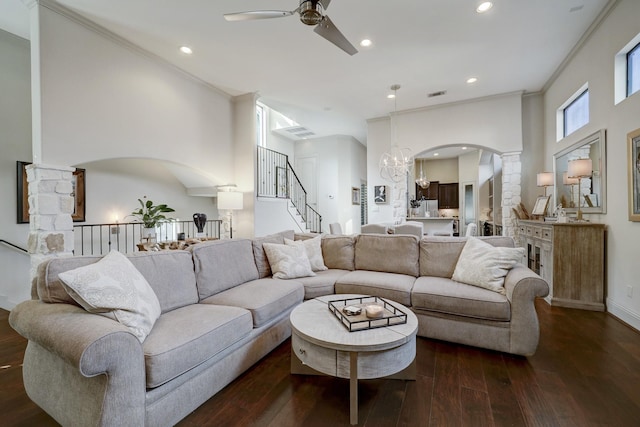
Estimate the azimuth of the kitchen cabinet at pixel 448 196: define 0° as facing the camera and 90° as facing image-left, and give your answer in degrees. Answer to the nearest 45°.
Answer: approximately 0°

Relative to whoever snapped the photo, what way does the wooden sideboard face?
facing to the left of the viewer

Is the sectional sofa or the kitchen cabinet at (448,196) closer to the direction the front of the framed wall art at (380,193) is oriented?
the sectional sofa

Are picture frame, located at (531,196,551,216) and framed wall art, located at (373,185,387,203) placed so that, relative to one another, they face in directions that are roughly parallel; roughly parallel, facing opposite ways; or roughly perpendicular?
roughly perpendicular

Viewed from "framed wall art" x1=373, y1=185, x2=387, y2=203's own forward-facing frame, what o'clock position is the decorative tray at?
The decorative tray is roughly at 12 o'clock from the framed wall art.

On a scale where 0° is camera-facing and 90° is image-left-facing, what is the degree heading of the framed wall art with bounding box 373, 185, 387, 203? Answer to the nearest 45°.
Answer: approximately 0°

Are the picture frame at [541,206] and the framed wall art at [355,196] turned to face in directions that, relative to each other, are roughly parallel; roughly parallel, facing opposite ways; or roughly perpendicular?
roughly perpendicular
